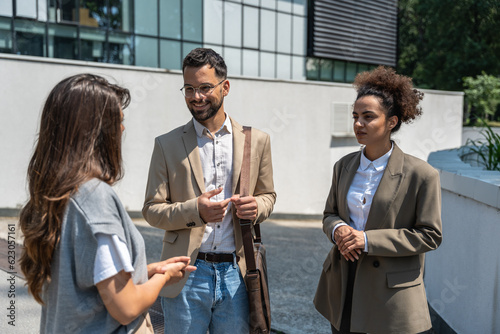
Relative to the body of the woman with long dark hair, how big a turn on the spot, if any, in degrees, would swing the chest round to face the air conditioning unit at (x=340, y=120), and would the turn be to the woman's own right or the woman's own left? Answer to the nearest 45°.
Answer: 0° — they already face it

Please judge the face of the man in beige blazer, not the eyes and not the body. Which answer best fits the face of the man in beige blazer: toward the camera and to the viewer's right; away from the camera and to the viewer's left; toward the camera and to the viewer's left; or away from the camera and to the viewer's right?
toward the camera and to the viewer's left

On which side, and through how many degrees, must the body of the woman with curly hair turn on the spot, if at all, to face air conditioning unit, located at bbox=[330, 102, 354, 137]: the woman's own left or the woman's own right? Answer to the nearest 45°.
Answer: approximately 135° to the woman's own right

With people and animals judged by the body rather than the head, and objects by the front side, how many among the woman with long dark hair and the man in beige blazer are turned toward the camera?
1

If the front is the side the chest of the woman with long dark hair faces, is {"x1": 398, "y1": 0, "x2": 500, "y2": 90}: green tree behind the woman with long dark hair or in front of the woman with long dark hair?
in front

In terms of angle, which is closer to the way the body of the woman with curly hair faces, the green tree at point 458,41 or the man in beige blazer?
the man in beige blazer

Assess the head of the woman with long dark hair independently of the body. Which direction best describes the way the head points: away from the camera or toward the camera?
away from the camera

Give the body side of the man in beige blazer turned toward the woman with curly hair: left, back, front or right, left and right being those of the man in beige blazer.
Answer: left

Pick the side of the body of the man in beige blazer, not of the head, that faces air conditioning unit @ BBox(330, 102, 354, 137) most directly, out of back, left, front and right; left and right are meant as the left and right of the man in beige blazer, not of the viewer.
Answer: back

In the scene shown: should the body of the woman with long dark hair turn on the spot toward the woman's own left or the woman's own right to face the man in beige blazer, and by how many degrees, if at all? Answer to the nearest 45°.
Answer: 0° — they already face them

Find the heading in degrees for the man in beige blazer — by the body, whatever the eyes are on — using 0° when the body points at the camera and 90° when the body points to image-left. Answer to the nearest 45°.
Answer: approximately 0°

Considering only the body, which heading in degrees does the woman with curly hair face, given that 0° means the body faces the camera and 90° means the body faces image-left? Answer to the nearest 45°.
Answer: approximately 45°

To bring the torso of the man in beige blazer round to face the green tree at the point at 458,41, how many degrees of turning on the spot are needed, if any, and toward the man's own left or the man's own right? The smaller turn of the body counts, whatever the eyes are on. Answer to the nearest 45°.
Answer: approximately 135° to the man's own left

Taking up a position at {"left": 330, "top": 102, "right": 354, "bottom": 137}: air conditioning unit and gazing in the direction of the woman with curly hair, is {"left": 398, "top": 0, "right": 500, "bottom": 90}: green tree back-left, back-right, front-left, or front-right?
back-left
